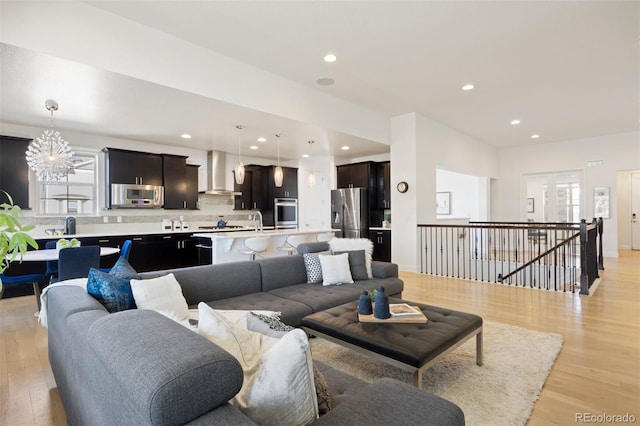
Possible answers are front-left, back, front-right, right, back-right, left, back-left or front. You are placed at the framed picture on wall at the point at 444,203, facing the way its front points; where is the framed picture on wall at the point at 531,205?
left

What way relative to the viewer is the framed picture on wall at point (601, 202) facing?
toward the camera

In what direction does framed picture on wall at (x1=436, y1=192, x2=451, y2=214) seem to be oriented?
toward the camera

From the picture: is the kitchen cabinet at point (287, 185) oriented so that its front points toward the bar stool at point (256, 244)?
yes

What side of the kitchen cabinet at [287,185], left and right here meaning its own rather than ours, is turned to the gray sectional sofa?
front

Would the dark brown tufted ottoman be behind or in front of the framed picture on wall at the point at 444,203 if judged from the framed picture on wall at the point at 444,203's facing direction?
in front

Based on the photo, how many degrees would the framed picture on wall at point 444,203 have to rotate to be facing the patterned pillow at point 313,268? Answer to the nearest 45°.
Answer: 0° — it already faces it

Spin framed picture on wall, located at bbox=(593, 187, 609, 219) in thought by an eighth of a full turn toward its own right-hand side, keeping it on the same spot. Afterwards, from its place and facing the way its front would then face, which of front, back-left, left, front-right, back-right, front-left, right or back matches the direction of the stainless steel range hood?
front

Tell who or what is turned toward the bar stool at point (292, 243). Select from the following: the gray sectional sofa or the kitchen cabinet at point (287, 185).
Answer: the kitchen cabinet

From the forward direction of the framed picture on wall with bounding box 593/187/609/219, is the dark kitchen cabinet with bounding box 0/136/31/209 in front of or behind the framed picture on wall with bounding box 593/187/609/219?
in front

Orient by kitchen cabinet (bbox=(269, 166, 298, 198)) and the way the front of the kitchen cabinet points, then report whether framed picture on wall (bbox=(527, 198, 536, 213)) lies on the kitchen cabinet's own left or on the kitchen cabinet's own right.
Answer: on the kitchen cabinet's own left

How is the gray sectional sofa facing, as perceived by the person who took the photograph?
facing the viewer and to the right of the viewer

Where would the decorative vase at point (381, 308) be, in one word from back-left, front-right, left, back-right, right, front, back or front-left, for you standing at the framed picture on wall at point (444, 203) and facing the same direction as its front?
front

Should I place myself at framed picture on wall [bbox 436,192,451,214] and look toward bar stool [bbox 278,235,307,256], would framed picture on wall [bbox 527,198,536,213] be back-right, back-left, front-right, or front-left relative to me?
back-left

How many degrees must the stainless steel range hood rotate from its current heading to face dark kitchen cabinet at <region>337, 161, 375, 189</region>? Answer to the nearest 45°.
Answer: approximately 45° to its left

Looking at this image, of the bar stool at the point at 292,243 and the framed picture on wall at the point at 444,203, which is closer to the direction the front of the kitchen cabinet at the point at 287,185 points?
the bar stool

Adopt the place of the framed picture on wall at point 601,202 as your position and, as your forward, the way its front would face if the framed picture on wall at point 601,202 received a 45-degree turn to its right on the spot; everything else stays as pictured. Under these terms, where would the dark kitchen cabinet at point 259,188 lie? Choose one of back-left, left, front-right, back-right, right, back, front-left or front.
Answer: front
